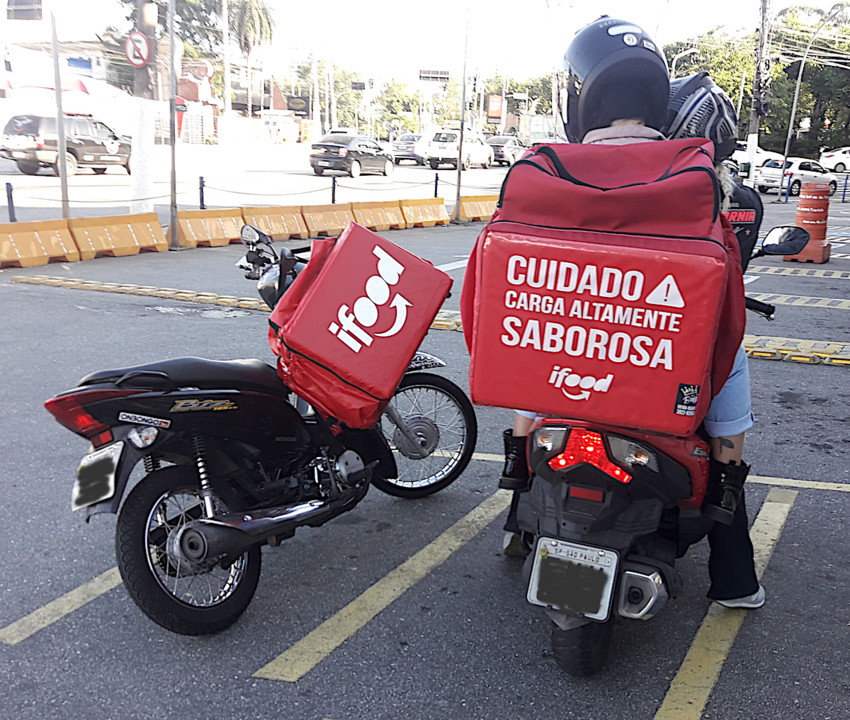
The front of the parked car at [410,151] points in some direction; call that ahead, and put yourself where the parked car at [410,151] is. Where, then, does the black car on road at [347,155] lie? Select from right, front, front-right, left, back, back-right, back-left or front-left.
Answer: back-right

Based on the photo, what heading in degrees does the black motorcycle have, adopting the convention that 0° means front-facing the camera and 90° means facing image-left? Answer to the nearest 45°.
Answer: approximately 225°

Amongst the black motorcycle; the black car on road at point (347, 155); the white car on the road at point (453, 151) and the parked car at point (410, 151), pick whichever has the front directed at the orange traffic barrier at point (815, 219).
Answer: the black motorcycle

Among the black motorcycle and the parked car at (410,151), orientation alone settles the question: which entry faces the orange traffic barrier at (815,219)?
the black motorcycle

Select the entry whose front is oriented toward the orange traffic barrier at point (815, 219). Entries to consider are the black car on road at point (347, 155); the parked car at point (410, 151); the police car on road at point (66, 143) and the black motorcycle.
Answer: the black motorcycle

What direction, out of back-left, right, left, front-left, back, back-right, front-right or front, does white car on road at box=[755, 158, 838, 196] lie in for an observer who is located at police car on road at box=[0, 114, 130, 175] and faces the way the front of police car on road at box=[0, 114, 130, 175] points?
front-right

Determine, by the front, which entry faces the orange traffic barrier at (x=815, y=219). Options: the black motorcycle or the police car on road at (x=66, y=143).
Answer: the black motorcycle

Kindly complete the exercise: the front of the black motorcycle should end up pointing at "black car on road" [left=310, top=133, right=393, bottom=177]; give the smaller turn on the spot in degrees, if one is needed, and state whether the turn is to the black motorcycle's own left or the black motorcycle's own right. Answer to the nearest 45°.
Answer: approximately 45° to the black motorcycle's own left

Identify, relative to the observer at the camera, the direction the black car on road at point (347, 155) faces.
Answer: facing away from the viewer and to the right of the viewer

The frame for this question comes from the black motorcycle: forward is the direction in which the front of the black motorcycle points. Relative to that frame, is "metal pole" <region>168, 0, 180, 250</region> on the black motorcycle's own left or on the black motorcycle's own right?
on the black motorcycle's own left
